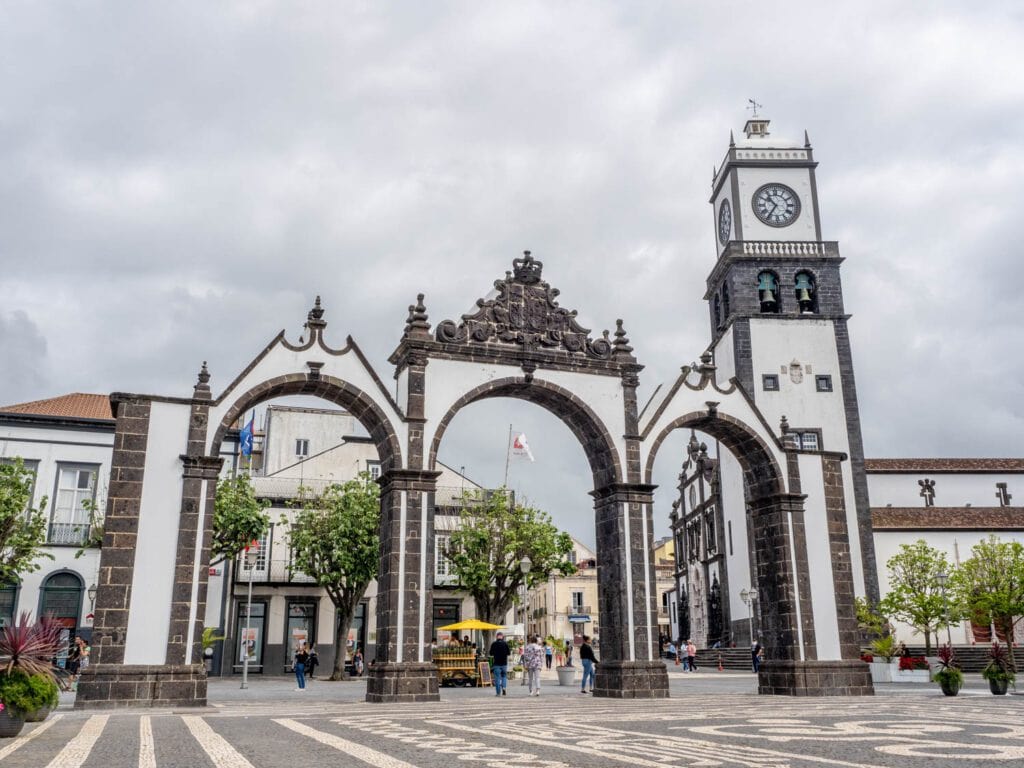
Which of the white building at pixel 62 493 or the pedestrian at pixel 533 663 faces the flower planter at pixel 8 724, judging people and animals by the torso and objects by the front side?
the white building

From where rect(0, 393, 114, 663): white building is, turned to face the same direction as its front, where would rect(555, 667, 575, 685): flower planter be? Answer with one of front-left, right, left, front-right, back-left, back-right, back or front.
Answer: front-left

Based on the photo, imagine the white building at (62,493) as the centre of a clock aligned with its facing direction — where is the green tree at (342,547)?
The green tree is roughly at 10 o'clock from the white building.

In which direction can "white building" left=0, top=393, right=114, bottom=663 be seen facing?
toward the camera

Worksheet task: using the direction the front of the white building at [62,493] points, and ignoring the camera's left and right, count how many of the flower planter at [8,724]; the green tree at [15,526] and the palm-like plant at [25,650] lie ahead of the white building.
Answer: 3

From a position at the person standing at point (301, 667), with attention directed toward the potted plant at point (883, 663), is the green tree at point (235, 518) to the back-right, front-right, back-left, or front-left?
back-left

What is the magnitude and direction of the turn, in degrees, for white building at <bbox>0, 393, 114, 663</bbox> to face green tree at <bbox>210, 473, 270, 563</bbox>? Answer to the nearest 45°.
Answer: approximately 45° to its left

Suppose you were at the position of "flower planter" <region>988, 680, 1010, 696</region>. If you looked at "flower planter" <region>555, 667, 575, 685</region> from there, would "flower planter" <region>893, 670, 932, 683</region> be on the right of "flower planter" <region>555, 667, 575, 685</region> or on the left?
right
